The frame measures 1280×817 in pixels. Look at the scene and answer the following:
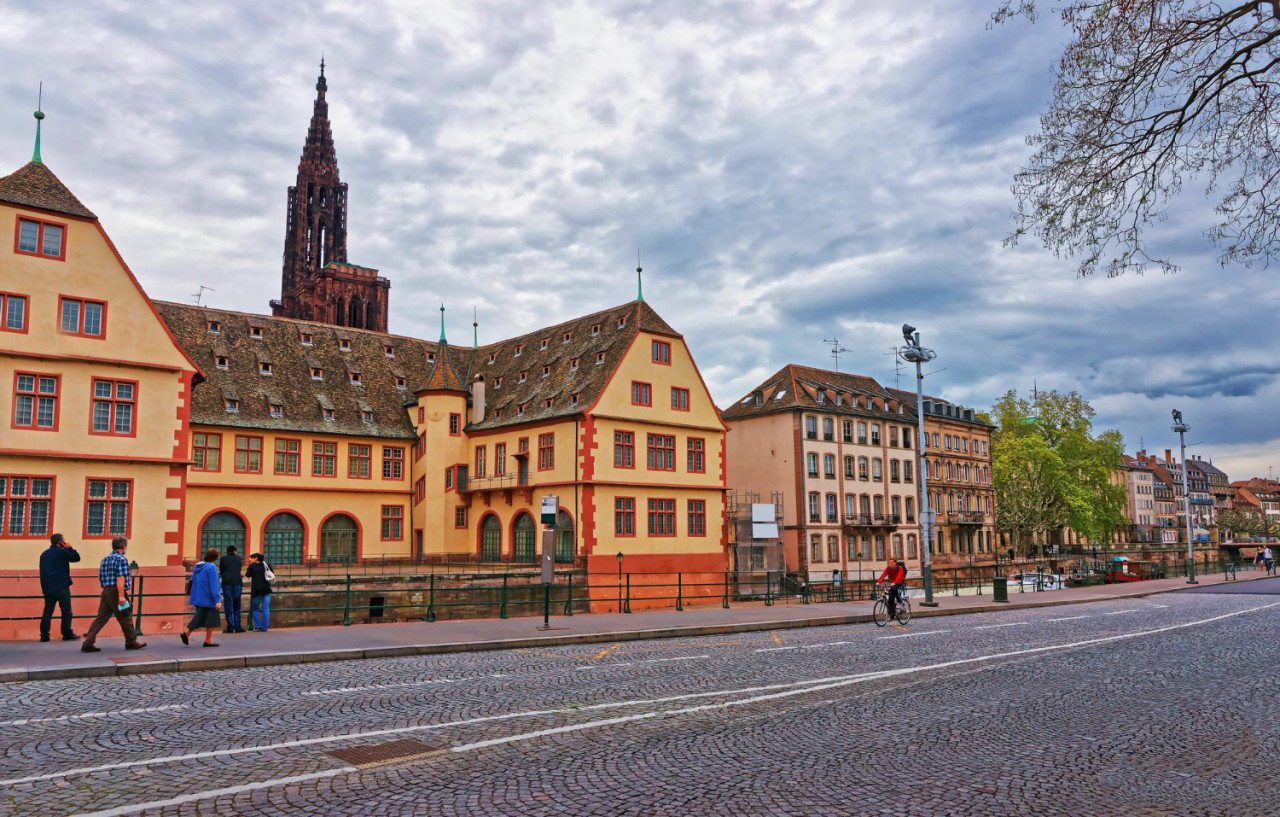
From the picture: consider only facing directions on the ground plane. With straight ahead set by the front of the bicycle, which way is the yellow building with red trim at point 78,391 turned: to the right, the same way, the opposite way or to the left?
to the left

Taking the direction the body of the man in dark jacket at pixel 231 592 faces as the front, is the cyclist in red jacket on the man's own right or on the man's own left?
on the man's own right

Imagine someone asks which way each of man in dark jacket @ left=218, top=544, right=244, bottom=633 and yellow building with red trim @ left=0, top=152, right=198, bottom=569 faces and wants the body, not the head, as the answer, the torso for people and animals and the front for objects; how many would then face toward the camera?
1

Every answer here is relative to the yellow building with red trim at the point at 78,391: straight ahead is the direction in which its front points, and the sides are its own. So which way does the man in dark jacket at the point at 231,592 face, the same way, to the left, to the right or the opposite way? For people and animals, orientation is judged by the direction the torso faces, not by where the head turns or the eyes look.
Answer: the opposite way

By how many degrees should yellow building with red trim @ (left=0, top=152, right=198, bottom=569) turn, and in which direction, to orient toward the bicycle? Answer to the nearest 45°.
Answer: approximately 45° to its left

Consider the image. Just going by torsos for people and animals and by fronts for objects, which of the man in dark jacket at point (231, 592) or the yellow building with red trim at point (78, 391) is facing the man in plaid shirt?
the yellow building with red trim

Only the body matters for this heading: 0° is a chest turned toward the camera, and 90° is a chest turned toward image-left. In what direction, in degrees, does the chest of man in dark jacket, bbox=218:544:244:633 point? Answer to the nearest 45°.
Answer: approximately 180°

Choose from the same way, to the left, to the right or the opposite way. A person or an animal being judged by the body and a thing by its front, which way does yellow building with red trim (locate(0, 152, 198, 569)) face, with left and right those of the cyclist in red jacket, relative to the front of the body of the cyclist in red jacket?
to the left

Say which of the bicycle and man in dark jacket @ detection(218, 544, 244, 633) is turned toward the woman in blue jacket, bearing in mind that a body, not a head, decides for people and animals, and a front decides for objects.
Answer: the bicycle

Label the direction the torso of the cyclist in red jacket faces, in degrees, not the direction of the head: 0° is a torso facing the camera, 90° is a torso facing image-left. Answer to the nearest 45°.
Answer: approximately 45°

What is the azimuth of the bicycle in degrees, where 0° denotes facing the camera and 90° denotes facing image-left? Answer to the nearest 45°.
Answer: approximately 45°

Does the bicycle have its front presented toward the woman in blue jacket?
yes

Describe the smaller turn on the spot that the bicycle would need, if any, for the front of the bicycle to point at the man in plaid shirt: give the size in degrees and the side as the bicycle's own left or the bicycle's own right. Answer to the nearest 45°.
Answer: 0° — it already faces them
